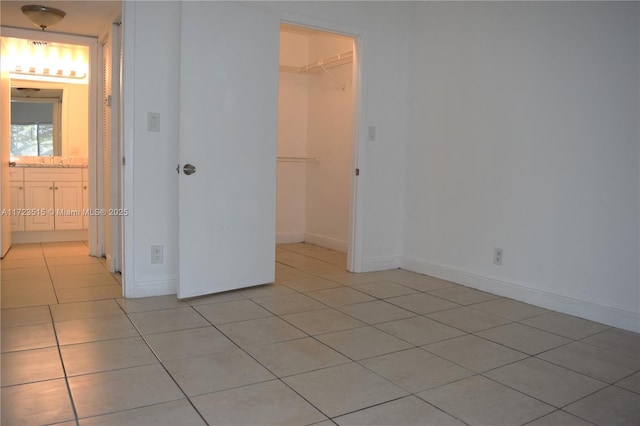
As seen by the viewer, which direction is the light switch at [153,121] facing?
toward the camera

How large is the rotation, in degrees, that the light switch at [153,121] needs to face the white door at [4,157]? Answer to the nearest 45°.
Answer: approximately 135° to its right

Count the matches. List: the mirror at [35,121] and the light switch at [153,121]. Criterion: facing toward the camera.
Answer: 2

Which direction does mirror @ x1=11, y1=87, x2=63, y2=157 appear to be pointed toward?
toward the camera

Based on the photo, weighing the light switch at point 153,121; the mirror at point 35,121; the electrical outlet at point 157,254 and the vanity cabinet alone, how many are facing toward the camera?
4

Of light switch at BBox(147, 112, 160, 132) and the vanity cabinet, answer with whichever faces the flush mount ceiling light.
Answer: the vanity cabinet

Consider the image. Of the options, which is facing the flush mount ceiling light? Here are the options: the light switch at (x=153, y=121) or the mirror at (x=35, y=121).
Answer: the mirror

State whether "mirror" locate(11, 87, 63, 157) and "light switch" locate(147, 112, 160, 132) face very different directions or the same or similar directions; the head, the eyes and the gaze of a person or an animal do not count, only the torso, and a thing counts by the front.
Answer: same or similar directions
